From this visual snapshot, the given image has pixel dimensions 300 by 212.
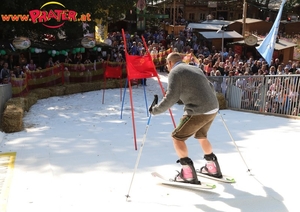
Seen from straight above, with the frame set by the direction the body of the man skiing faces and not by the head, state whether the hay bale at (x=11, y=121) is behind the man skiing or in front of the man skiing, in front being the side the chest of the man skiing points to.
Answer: in front

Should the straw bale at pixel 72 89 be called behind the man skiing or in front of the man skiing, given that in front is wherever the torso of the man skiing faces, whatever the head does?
in front

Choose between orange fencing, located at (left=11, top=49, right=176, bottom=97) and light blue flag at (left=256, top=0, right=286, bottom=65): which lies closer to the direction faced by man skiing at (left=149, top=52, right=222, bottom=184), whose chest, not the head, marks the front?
the orange fencing

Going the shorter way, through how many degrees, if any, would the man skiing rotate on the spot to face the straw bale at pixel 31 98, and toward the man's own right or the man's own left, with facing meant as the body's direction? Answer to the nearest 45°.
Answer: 0° — they already face it

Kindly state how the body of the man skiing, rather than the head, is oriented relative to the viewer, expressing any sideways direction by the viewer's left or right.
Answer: facing away from the viewer and to the left of the viewer
